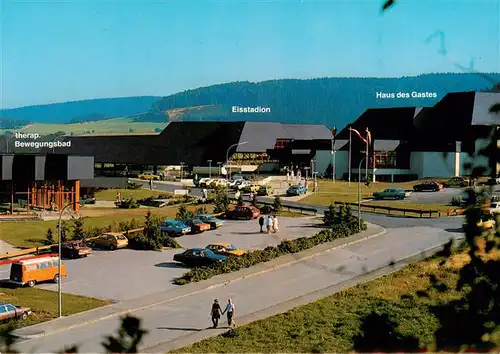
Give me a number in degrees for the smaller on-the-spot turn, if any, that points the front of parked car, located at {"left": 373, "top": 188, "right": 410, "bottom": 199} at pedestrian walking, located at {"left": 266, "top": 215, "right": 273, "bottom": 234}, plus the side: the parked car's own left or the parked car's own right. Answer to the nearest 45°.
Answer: approximately 45° to the parked car's own left

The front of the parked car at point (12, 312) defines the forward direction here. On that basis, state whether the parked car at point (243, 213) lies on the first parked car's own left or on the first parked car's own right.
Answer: on the first parked car's own left

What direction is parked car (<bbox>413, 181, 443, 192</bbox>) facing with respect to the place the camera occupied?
facing to the left of the viewer

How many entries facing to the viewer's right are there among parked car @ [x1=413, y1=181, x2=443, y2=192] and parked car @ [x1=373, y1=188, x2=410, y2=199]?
0

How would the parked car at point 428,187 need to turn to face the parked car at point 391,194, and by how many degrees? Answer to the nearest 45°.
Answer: approximately 45° to its left

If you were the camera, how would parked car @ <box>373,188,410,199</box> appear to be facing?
facing to the left of the viewer

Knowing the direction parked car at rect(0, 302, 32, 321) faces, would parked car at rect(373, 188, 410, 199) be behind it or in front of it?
in front
